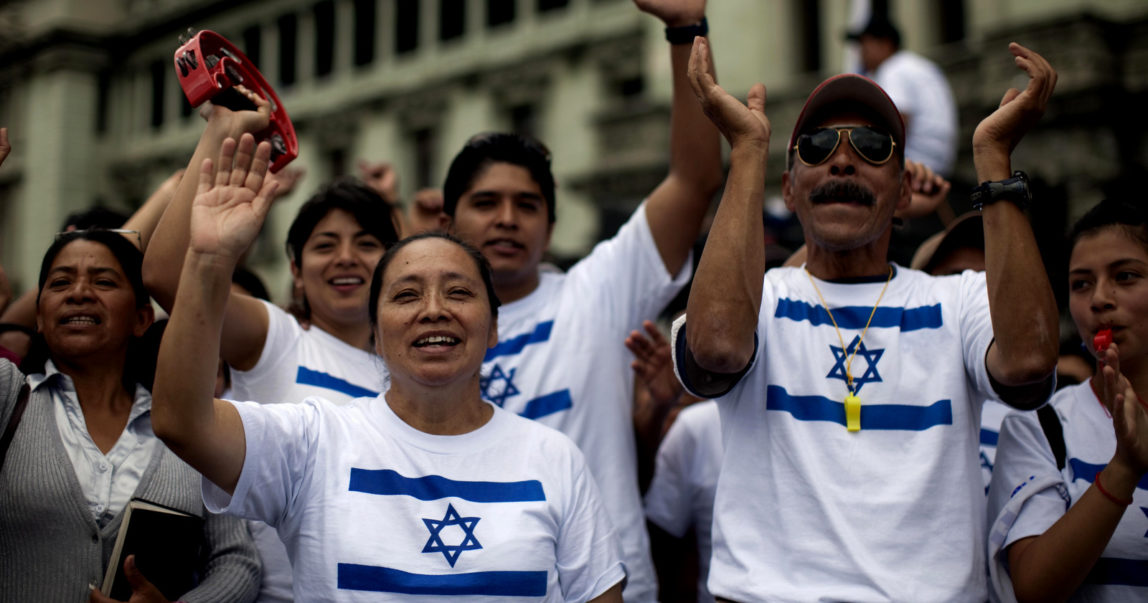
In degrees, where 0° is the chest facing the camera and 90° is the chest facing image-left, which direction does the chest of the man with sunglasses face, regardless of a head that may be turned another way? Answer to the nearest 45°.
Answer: approximately 0°

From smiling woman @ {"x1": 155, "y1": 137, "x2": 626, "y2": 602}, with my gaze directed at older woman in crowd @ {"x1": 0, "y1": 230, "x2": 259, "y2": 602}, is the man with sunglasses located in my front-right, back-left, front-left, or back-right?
back-right

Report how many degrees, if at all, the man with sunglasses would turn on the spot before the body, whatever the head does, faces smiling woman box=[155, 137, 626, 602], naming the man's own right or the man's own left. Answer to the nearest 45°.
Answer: approximately 90° to the man's own right

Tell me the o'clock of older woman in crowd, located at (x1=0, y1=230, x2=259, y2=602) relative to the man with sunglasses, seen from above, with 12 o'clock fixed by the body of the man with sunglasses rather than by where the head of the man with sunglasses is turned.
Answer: The older woman in crowd is roughly at 3 o'clock from the man with sunglasses.

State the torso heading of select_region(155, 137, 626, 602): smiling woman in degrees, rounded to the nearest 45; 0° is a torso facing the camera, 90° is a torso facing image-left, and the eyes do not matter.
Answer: approximately 0°

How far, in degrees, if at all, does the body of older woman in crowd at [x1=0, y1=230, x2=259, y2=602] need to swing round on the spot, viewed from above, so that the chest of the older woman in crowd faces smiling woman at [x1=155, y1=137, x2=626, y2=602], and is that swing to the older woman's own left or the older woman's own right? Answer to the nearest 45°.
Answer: approximately 45° to the older woman's own left

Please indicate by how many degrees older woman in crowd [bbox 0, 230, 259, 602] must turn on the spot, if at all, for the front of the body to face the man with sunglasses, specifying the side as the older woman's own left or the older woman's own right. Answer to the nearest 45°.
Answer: approximately 45° to the older woman's own left

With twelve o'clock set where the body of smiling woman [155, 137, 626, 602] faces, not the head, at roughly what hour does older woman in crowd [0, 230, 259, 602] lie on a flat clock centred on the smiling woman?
The older woman in crowd is roughly at 4 o'clock from the smiling woman.

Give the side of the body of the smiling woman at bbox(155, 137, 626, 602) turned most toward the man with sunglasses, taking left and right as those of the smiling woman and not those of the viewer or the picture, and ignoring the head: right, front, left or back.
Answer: left
